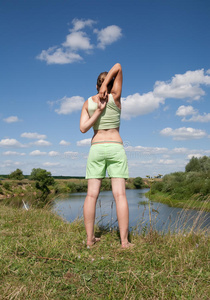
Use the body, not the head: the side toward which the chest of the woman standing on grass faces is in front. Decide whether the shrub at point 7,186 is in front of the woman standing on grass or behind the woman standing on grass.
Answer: in front

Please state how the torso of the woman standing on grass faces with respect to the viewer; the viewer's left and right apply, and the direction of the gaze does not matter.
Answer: facing away from the viewer

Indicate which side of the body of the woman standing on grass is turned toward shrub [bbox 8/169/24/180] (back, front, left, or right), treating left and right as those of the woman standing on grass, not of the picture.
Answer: front
